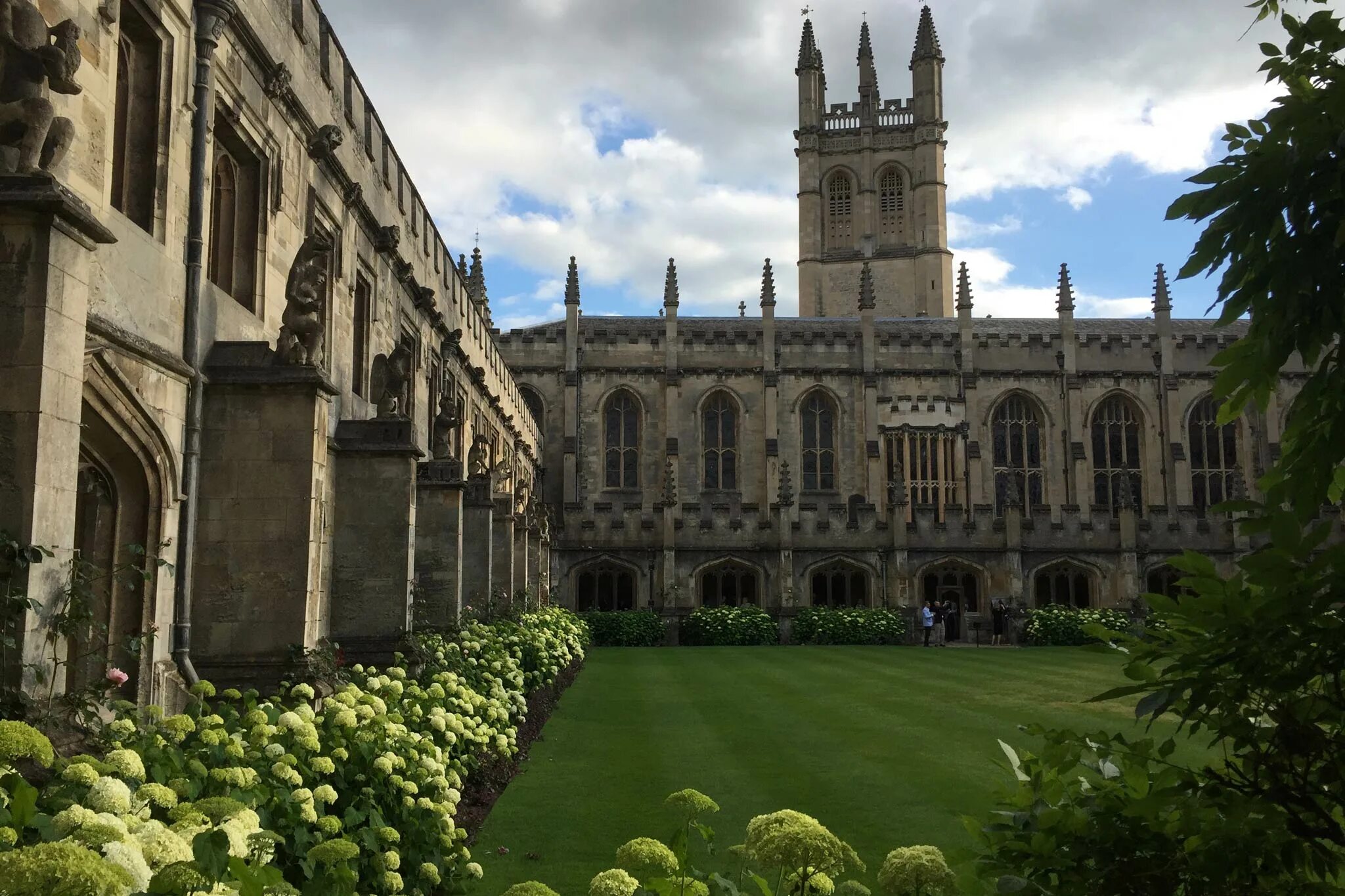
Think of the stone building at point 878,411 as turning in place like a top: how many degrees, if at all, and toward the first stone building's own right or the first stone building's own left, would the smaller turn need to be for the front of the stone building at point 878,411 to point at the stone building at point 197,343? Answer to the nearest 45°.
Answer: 0° — it already faces it

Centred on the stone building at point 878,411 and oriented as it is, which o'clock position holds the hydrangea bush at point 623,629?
The hydrangea bush is roughly at 1 o'clock from the stone building.

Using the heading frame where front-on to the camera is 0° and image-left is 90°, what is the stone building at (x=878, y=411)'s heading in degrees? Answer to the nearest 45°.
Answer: approximately 0°

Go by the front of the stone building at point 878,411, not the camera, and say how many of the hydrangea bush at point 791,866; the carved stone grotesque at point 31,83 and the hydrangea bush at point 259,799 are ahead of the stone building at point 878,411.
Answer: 3

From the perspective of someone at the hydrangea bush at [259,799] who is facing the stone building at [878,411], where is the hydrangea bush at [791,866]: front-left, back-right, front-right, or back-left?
back-right

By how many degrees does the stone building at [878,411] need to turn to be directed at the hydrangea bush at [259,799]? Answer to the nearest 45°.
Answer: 0° — it already faces it

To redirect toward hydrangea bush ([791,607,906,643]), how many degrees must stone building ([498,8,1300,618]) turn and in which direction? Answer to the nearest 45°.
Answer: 0° — it already faces it

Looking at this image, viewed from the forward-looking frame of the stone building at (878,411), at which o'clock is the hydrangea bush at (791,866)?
The hydrangea bush is roughly at 12 o'clock from the stone building.

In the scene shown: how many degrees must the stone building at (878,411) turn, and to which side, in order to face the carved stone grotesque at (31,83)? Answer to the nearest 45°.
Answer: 0° — it already faces it
